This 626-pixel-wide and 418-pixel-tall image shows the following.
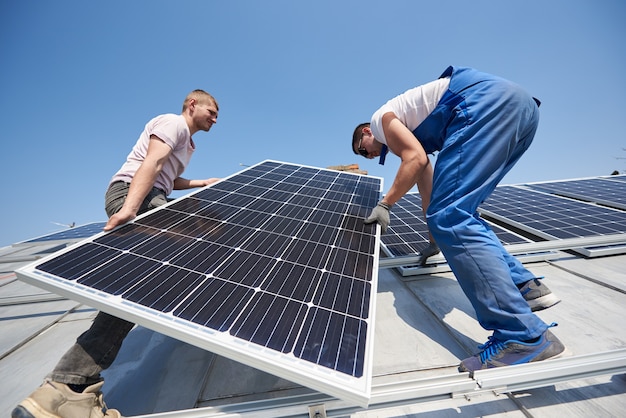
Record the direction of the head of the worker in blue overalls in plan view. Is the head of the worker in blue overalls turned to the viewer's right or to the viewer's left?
to the viewer's left

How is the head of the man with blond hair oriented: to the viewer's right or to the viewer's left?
to the viewer's right

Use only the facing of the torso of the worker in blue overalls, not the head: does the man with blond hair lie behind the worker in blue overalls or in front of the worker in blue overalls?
in front

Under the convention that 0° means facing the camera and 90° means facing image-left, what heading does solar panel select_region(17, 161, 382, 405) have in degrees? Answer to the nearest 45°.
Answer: approximately 0°

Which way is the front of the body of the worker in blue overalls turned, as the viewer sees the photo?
to the viewer's left

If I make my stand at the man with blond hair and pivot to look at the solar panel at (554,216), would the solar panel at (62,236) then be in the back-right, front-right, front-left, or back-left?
back-left
